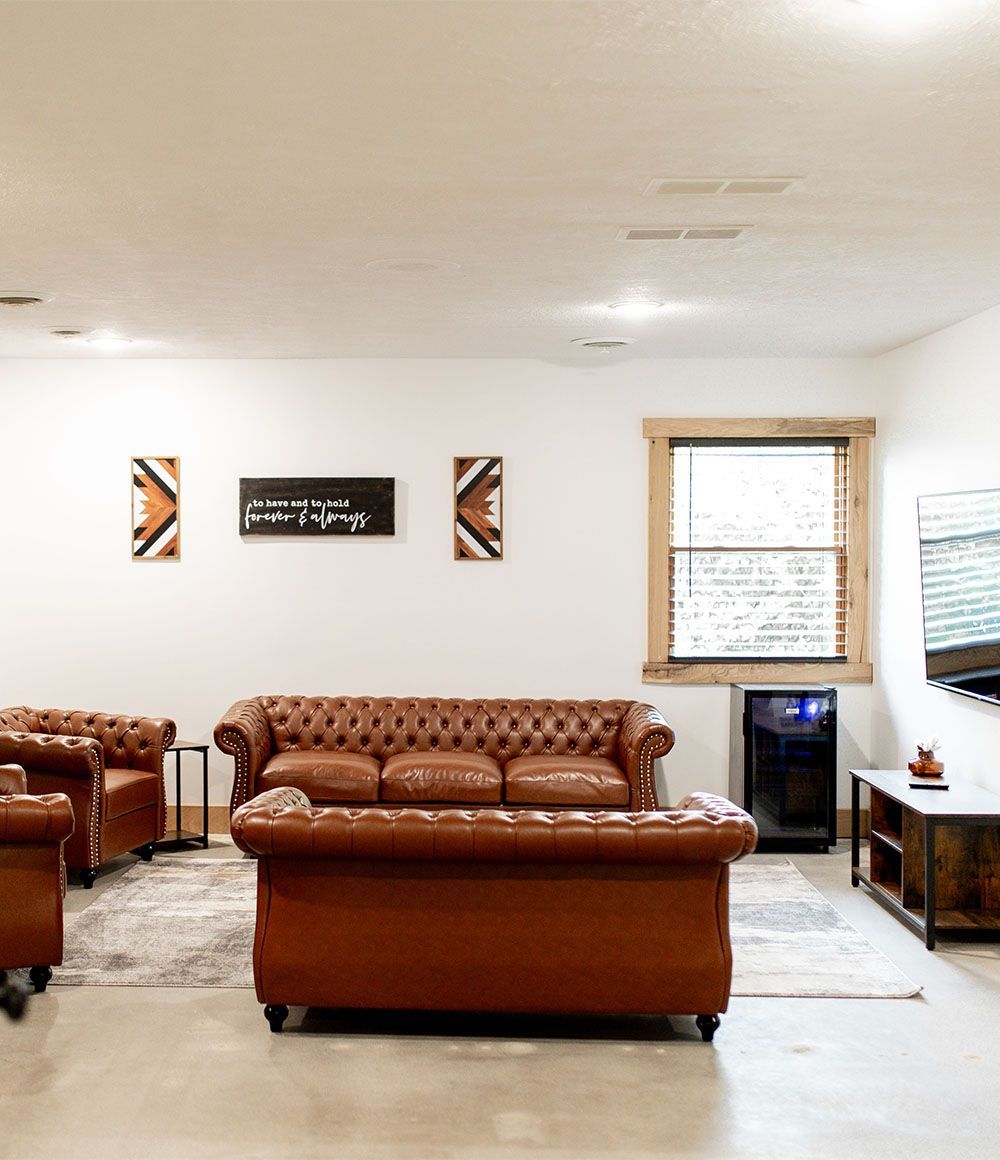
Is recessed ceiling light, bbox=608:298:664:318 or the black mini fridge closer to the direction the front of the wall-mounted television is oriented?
the recessed ceiling light

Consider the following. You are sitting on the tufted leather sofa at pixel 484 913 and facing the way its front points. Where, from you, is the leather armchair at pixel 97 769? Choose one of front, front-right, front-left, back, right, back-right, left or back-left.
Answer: front-left

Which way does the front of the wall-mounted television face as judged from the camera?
facing the viewer and to the left of the viewer

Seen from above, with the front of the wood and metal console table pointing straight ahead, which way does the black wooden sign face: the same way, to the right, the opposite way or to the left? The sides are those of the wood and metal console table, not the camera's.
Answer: to the left

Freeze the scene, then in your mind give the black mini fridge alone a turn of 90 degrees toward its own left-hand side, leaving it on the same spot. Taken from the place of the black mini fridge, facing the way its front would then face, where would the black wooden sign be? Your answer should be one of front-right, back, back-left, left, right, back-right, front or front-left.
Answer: back

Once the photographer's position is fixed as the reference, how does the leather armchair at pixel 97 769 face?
facing the viewer and to the right of the viewer

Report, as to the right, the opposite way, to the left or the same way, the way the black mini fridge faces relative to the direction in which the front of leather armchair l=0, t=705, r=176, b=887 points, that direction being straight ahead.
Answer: to the right

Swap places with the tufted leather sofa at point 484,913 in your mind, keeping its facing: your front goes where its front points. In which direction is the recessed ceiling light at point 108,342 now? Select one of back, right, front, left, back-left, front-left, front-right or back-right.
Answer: front-left

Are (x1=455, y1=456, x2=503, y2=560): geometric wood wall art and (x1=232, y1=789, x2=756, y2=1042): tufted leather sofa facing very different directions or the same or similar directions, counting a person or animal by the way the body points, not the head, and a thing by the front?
very different directions

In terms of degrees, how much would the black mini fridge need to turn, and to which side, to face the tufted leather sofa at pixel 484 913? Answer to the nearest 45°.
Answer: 0° — it already faces it

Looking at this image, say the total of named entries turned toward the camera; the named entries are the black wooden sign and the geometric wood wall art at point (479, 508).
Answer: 2
